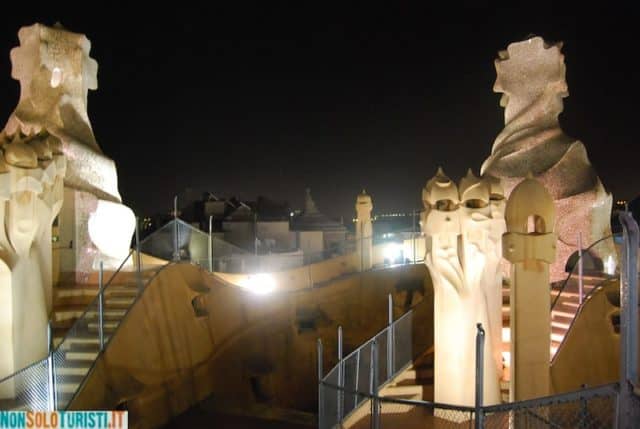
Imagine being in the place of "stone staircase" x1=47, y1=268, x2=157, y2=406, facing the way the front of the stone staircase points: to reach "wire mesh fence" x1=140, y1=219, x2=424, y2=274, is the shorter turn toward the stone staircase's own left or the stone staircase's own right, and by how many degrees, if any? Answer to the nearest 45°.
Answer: approximately 135° to the stone staircase's own left

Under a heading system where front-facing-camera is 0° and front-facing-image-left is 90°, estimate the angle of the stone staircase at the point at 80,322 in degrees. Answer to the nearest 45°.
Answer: approximately 0°

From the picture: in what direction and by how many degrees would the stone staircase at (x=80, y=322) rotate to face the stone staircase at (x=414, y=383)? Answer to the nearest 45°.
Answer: approximately 90° to its left

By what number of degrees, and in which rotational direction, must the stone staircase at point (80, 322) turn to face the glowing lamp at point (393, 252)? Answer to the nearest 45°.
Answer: approximately 135° to its left

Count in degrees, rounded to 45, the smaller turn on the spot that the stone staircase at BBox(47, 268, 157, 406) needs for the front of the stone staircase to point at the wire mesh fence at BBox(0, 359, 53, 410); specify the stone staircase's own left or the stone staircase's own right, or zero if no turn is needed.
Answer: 0° — it already faces it

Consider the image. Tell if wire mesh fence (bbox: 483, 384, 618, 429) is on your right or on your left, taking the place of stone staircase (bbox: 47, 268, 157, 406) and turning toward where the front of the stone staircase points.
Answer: on your left

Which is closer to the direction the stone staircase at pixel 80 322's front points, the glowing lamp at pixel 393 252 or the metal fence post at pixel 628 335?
the metal fence post
